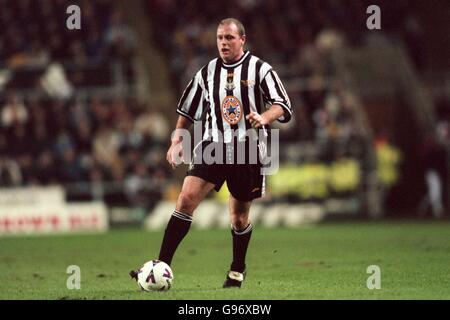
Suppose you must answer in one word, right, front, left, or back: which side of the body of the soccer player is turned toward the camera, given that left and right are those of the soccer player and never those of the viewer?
front
